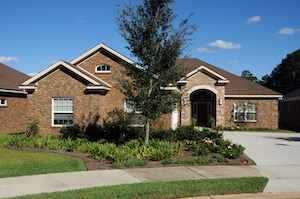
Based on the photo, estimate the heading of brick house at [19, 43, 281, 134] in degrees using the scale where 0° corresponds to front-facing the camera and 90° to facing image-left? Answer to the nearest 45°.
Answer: approximately 0°

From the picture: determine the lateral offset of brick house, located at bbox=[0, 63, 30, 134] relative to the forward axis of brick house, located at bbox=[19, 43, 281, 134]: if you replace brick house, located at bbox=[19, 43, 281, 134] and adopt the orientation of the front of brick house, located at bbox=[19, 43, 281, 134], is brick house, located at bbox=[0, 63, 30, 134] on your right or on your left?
on your right

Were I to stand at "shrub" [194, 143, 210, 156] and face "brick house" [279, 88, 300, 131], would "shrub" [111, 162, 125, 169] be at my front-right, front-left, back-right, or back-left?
back-left

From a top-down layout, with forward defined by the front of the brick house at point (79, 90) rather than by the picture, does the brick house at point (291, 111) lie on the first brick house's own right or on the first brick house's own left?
on the first brick house's own left

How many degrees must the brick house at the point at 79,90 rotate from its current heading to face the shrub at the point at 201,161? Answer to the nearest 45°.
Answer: approximately 45° to its left

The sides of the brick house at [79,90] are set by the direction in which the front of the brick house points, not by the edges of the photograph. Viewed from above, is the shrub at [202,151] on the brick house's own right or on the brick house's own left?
on the brick house's own left
